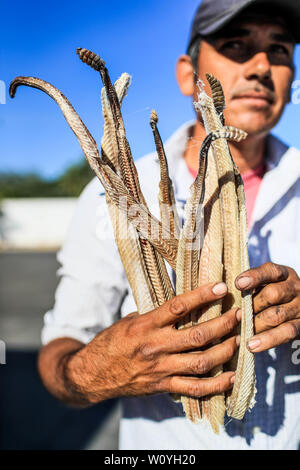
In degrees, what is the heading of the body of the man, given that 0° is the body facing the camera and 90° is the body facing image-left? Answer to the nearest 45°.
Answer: approximately 315°
